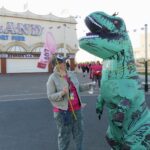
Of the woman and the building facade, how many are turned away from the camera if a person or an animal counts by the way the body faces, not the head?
0

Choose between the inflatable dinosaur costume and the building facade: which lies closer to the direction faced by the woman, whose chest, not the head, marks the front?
the inflatable dinosaur costume

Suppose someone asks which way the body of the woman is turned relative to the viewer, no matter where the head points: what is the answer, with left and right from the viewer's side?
facing the viewer and to the right of the viewer

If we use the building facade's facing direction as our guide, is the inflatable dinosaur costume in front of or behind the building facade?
in front

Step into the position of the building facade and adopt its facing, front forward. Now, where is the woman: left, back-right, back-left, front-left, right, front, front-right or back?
front-right

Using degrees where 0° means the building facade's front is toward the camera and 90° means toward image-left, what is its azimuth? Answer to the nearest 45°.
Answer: approximately 315°

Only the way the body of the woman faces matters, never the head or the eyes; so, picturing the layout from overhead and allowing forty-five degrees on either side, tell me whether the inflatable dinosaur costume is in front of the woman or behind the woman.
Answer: in front
